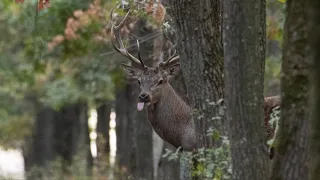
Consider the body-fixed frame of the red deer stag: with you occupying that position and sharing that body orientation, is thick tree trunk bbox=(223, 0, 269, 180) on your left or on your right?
on your left

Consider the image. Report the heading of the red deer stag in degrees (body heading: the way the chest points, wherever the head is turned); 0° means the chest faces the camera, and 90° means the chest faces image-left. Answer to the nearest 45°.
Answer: approximately 45°
